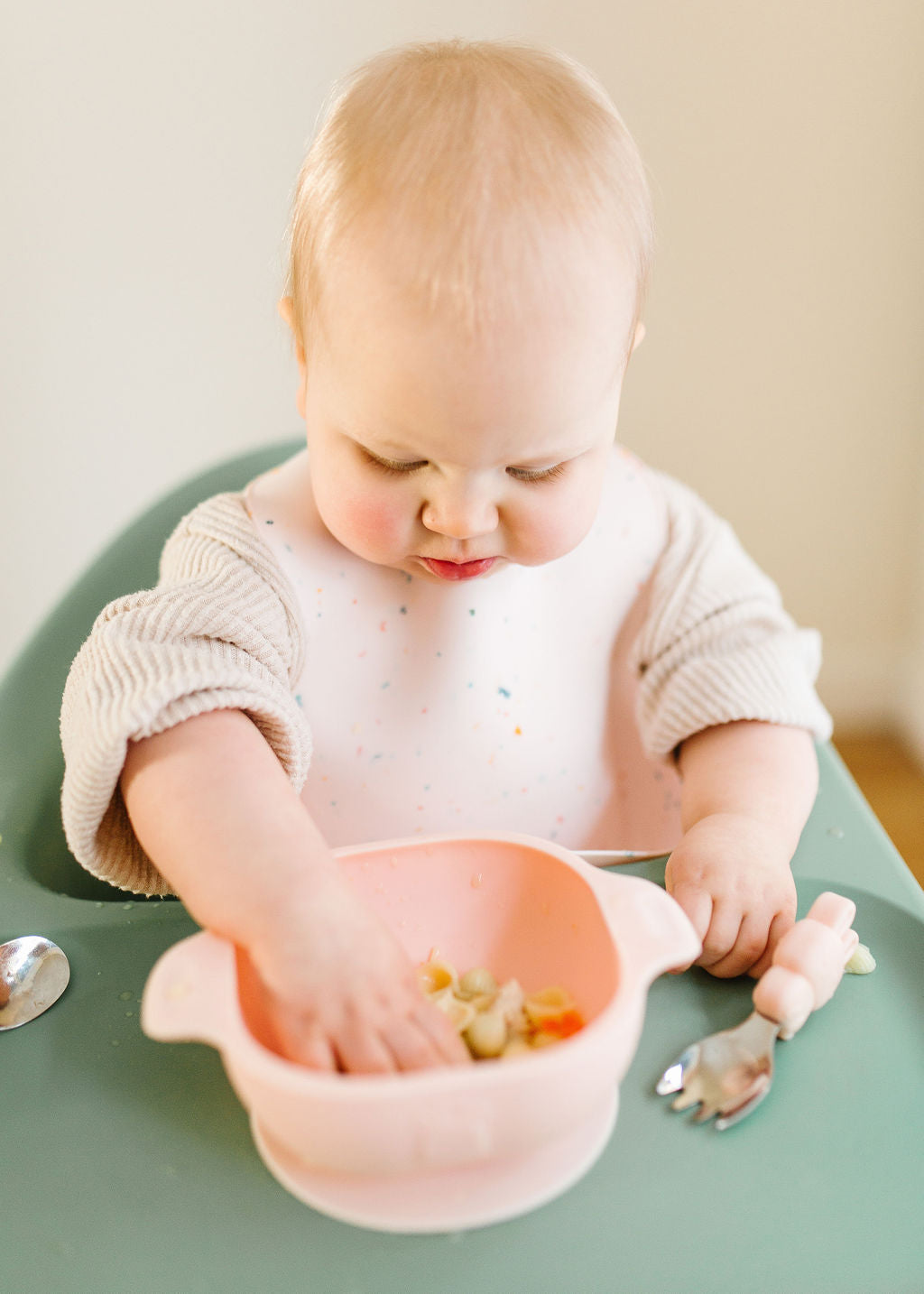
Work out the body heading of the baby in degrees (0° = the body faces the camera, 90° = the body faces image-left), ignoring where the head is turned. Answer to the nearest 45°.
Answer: approximately 0°
